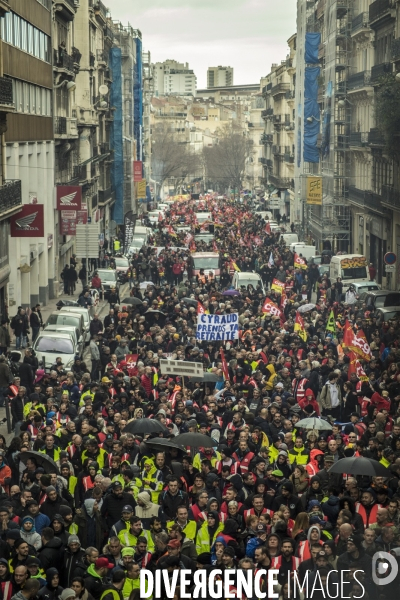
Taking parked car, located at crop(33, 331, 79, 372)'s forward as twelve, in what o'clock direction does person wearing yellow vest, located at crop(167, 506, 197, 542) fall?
The person wearing yellow vest is roughly at 12 o'clock from the parked car.

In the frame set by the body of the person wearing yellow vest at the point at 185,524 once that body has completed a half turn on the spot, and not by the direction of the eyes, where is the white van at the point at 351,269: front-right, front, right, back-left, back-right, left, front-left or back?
front

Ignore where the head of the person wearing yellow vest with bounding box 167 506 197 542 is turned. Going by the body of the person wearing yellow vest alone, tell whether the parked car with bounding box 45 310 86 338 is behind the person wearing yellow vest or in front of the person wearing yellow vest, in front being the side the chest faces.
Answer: behind

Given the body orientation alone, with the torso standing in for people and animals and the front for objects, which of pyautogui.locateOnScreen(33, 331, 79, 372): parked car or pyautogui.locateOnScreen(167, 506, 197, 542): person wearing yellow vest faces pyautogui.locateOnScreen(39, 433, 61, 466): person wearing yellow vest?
the parked car

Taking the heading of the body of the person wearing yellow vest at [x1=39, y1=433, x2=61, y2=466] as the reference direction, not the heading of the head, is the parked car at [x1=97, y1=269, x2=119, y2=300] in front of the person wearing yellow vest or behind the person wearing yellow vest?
behind

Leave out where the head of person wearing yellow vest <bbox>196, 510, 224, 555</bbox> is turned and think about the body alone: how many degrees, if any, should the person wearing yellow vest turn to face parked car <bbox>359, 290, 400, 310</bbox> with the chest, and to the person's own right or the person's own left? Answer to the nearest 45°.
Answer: approximately 180°

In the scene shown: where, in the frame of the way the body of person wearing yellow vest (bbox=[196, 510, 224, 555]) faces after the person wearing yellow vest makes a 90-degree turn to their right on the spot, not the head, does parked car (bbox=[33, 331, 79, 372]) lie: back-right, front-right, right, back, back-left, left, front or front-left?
right

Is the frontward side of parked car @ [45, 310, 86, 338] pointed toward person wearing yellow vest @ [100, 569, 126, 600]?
yes
